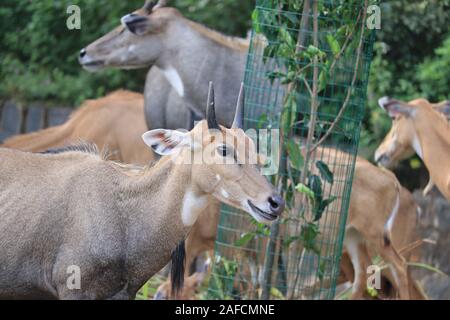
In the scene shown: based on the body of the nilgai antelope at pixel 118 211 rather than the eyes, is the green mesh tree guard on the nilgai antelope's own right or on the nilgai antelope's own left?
on the nilgai antelope's own left

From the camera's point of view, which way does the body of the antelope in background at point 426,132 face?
to the viewer's left

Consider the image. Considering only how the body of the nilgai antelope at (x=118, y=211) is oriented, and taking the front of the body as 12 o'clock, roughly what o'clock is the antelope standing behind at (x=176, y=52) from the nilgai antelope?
The antelope standing behind is roughly at 9 o'clock from the nilgai antelope.

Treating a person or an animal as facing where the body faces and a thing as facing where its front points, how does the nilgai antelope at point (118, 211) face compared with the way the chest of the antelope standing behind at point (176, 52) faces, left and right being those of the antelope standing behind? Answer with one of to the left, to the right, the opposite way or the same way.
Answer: the opposite way

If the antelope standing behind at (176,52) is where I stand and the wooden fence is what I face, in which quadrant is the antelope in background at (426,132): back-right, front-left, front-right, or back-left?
back-right

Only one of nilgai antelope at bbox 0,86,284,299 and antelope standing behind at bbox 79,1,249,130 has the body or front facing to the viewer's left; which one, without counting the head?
the antelope standing behind

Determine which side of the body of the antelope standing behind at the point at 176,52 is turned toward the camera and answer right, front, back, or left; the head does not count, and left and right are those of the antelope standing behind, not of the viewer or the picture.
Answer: left

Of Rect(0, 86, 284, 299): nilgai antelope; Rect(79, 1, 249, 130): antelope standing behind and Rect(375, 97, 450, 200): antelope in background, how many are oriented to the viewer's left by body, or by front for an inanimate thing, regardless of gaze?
2

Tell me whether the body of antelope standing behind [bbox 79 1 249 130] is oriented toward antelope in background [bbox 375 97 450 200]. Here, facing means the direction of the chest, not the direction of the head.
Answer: no

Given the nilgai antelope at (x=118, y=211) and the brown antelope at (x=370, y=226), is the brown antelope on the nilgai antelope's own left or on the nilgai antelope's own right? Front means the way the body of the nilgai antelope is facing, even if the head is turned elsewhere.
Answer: on the nilgai antelope's own left

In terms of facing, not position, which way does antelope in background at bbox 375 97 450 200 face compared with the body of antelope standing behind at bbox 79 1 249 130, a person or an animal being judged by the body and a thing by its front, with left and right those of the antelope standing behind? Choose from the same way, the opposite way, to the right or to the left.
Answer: the same way

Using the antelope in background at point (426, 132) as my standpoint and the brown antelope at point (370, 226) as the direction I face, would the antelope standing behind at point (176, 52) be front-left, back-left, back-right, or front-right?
front-right

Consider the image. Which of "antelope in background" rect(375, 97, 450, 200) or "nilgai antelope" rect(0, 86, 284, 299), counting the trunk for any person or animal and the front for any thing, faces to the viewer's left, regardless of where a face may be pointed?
the antelope in background

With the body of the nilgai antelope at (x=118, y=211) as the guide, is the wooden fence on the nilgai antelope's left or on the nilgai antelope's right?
on the nilgai antelope's left

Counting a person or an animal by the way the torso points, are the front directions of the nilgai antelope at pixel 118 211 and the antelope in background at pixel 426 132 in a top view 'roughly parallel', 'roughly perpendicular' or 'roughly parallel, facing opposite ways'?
roughly parallel, facing opposite ways

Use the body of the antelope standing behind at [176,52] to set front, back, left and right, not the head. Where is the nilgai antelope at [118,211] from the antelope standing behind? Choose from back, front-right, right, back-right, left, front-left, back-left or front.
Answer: left

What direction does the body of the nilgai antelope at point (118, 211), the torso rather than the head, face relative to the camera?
to the viewer's right
